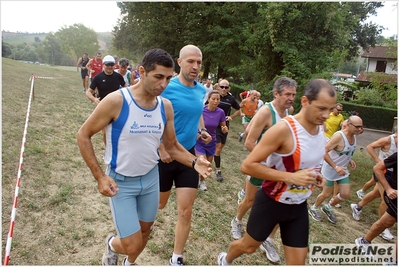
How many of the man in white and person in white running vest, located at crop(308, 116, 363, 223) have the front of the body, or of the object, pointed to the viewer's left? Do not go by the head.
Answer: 0

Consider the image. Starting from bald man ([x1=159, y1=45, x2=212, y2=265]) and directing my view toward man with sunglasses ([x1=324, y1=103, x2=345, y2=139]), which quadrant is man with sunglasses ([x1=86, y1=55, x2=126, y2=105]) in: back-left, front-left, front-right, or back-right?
front-left

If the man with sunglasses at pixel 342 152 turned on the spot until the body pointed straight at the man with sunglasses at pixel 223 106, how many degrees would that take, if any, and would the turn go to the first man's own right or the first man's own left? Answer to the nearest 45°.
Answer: approximately 180°

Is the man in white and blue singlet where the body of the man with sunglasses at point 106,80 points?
yes

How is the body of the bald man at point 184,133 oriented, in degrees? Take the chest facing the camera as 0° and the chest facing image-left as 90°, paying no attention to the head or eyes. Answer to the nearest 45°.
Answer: approximately 315°

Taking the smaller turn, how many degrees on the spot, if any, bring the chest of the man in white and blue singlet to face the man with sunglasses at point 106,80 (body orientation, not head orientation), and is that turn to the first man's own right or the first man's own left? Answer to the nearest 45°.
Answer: approximately 135° to the first man's own left

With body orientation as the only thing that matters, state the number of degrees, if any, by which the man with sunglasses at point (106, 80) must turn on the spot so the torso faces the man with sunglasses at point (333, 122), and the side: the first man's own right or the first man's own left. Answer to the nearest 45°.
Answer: approximately 90° to the first man's own left

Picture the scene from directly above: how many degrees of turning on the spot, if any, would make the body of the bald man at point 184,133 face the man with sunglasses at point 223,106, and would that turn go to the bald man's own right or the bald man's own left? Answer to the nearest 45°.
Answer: approximately 135° to the bald man's own left

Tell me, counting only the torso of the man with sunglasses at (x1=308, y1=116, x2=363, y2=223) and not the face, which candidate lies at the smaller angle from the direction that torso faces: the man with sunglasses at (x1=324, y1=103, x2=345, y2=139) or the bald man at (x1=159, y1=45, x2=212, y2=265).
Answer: the bald man

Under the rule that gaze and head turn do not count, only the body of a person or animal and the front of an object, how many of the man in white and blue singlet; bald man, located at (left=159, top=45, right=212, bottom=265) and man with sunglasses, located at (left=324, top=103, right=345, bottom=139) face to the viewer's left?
0

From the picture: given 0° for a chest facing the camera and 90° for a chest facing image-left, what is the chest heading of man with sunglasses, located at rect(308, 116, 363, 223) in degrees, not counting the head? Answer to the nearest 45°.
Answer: approximately 315°

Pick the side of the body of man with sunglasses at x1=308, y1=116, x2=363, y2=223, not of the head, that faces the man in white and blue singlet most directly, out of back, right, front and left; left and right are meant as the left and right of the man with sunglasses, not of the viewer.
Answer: right

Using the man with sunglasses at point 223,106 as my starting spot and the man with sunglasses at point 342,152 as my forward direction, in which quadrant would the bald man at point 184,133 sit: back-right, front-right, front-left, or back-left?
front-right

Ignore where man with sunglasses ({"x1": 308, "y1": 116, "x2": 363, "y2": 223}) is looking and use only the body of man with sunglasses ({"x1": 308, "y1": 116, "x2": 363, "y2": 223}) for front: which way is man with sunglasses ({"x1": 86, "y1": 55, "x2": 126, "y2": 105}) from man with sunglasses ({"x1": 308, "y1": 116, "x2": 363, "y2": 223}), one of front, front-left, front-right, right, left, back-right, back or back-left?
back-right
